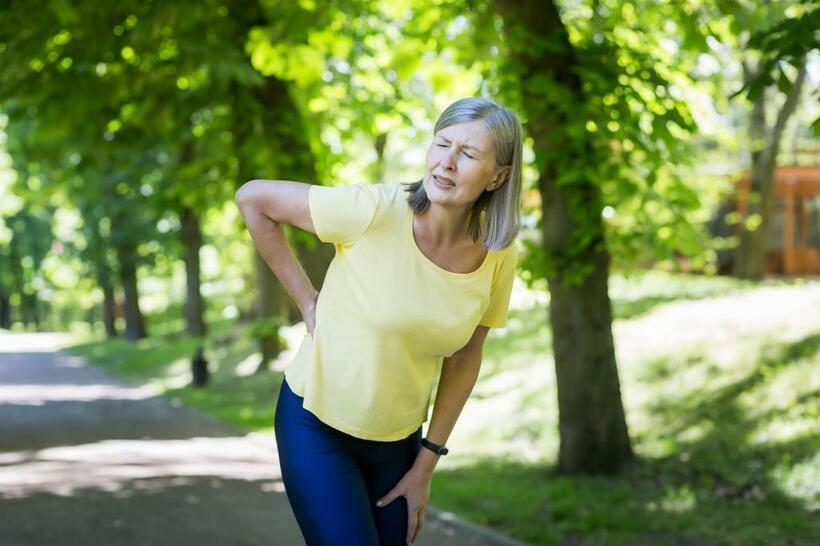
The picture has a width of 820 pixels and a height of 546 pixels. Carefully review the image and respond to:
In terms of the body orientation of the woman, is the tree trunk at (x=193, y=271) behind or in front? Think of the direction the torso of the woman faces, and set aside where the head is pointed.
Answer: behind

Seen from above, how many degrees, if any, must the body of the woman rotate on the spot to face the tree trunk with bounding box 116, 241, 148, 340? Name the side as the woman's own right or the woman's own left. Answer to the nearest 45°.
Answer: approximately 135° to the woman's own left

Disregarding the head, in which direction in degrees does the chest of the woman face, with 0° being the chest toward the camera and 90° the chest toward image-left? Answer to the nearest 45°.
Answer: approximately 315°

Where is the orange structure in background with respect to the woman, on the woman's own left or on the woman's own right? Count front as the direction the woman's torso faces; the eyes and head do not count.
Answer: on the woman's own left

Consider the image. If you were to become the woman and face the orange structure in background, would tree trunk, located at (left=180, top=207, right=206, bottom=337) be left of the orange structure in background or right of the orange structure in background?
left
